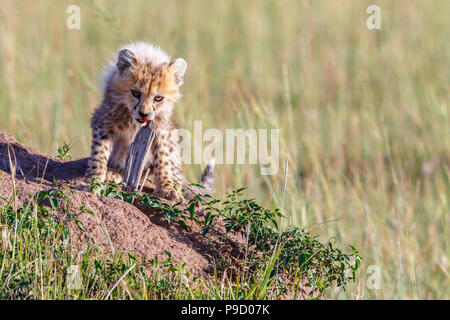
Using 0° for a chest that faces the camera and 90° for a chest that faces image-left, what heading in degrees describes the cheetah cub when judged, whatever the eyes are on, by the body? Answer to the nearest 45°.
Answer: approximately 0°
